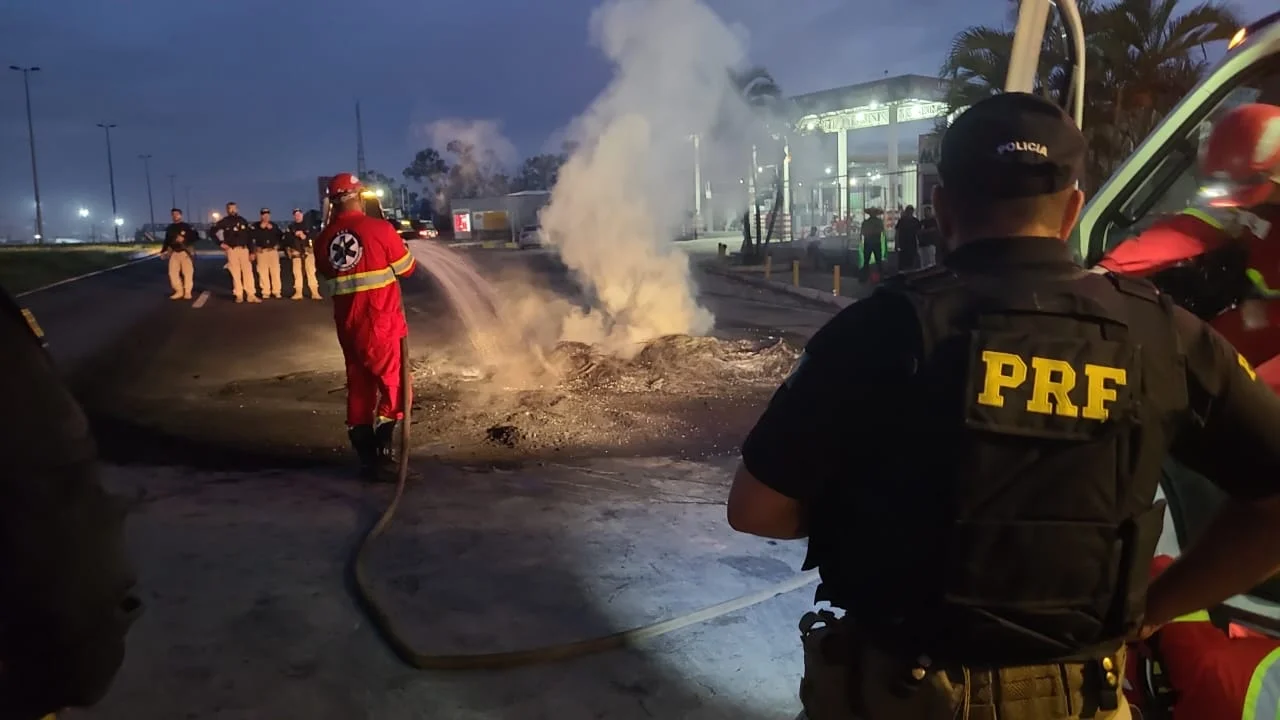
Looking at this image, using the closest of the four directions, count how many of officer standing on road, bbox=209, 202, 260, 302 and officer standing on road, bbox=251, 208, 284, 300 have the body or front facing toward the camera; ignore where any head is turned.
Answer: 2

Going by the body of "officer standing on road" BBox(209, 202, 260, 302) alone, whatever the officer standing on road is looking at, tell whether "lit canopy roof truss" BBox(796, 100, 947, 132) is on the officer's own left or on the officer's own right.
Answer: on the officer's own left

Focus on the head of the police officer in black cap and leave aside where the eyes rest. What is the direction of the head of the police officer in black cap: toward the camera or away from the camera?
away from the camera

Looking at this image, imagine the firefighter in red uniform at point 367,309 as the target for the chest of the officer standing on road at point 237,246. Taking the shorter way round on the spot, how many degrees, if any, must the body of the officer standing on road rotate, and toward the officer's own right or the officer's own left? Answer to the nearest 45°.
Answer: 0° — they already face them

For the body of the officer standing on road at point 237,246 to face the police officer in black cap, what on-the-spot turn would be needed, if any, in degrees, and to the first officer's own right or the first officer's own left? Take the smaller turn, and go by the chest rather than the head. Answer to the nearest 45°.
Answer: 0° — they already face them

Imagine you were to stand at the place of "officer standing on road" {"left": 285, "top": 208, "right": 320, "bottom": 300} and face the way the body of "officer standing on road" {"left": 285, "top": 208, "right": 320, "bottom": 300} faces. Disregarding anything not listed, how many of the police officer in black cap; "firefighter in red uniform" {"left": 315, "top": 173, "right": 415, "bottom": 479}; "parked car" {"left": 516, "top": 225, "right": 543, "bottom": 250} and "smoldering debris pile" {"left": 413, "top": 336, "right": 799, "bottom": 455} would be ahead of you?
3

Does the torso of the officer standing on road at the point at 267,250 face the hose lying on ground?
yes

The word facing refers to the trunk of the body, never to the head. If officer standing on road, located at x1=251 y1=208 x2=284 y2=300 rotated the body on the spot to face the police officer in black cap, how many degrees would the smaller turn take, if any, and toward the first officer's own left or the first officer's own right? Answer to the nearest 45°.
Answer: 0° — they already face them
